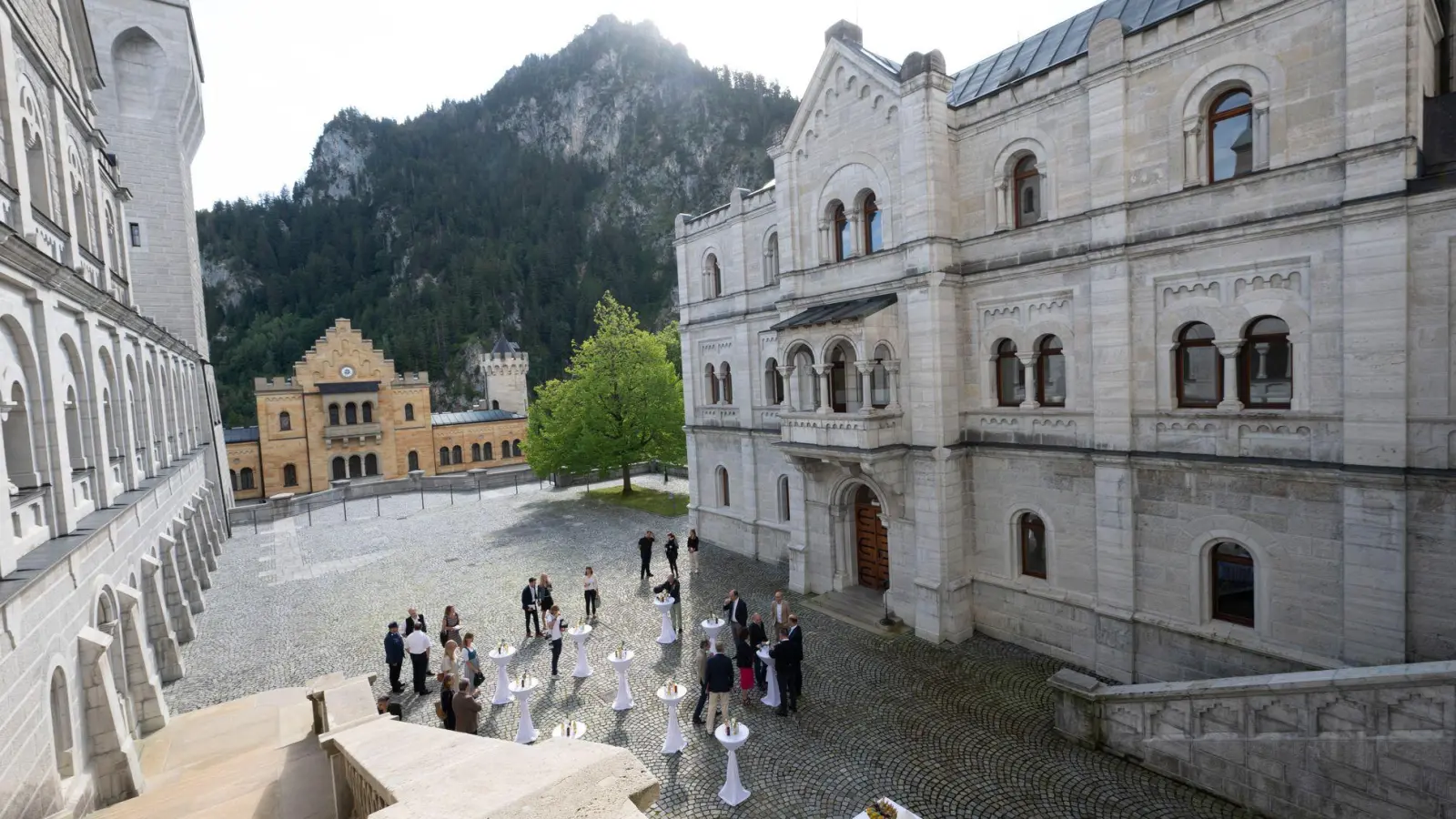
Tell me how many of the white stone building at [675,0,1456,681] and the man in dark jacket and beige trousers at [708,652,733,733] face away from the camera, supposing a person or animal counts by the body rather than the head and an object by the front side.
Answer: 1

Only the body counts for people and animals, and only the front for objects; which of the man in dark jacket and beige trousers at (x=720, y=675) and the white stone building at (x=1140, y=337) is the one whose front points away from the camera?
the man in dark jacket and beige trousers

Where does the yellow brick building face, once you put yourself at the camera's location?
facing the viewer

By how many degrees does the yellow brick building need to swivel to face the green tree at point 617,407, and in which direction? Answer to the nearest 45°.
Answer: approximately 45° to its left

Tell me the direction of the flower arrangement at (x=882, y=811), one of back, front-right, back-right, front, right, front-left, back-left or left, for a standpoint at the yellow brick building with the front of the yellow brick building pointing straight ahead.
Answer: front

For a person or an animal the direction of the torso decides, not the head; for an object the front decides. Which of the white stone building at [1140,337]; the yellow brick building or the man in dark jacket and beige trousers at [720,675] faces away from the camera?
the man in dark jacket and beige trousers

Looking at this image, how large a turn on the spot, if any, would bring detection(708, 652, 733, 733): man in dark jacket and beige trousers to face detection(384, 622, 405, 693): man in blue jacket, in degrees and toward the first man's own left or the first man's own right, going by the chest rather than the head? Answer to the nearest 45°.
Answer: approximately 90° to the first man's own left

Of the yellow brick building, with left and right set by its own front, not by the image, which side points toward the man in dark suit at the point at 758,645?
front

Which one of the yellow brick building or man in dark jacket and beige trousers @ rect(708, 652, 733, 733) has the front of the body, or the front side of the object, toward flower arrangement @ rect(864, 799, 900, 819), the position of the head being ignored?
the yellow brick building

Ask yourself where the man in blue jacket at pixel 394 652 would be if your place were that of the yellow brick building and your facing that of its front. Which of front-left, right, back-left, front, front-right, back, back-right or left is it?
front

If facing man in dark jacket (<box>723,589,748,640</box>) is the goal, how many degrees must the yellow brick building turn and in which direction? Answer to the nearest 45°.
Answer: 0° — it already faces them

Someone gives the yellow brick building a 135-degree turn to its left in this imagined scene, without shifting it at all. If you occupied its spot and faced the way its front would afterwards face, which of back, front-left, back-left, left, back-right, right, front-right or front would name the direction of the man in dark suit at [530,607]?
back-right

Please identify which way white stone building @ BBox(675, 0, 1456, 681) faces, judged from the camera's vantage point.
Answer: facing the viewer and to the left of the viewer

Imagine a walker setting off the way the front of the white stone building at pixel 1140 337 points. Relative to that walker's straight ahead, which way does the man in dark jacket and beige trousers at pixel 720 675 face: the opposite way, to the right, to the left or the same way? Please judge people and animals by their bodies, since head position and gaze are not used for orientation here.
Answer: to the right

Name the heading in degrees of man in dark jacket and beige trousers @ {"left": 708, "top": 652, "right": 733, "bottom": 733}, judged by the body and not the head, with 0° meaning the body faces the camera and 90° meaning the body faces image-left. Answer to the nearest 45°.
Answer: approximately 180°

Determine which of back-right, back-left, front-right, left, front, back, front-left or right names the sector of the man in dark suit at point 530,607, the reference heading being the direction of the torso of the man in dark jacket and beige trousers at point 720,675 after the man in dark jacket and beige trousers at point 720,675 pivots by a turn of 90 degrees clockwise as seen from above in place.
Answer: back-left
